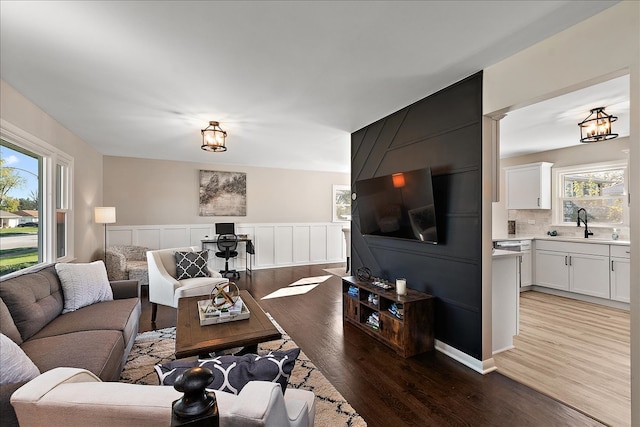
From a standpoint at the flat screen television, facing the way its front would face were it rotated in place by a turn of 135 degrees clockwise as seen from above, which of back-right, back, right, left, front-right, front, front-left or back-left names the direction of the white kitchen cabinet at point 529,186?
front-right

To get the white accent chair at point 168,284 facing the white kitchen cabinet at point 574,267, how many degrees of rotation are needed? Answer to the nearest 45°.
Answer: approximately 45° to its left

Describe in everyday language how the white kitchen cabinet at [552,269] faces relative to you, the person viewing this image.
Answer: facing the viewer and to the left of the viewer

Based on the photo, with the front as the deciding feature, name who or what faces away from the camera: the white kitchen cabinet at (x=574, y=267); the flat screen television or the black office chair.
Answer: the black office chair

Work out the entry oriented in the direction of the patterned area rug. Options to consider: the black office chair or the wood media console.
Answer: the wood media console

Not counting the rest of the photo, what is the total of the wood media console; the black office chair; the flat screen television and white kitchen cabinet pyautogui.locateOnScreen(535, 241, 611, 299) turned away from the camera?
1

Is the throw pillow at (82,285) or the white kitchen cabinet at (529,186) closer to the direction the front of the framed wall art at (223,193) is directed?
the throw pillow

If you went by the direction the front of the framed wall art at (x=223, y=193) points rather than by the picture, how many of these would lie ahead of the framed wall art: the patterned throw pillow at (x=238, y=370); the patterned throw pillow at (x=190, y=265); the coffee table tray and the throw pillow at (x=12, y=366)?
4

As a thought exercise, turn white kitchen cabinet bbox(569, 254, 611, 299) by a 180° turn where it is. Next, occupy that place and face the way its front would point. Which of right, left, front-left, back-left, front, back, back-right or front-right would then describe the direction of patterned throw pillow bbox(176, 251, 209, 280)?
back

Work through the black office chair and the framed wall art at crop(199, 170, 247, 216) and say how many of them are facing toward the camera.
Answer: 1

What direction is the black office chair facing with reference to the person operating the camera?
facing away from the viewer

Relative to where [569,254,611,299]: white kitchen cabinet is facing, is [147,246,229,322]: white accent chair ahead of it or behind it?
ahead
